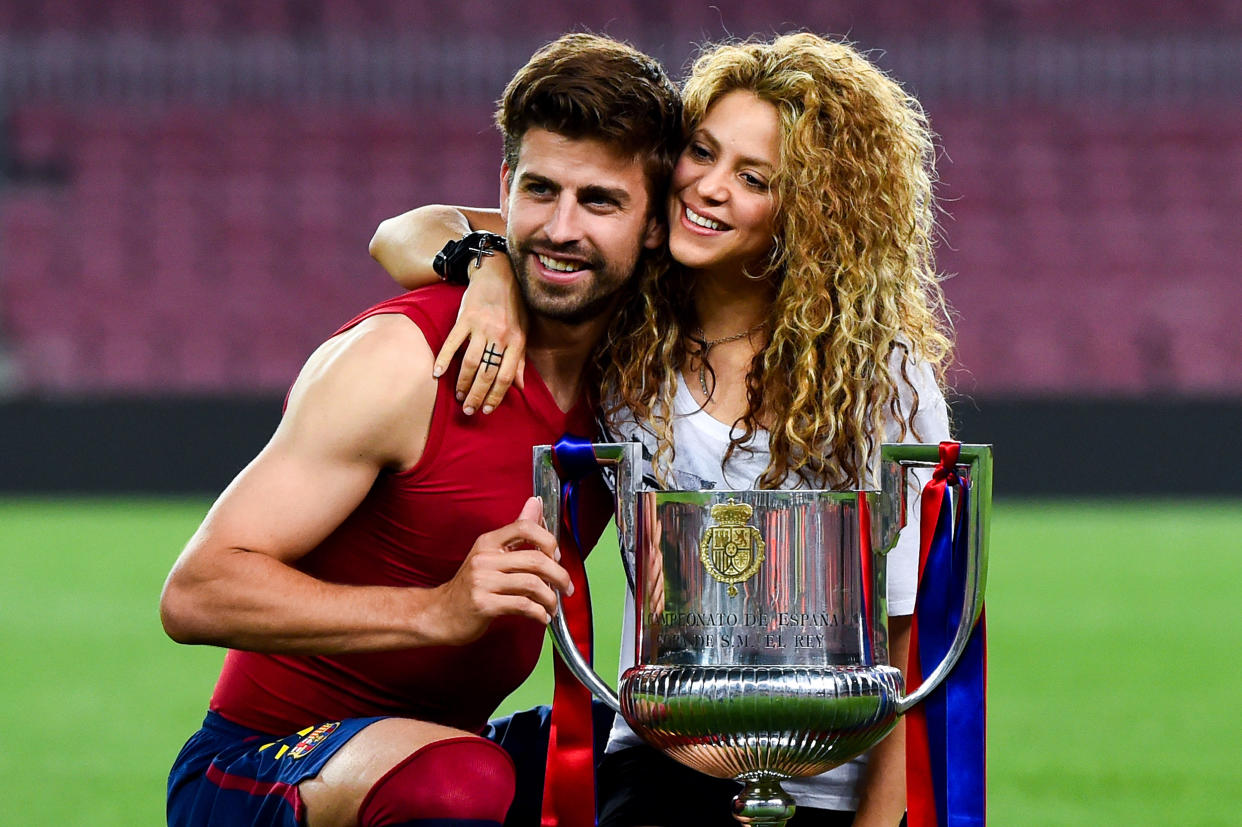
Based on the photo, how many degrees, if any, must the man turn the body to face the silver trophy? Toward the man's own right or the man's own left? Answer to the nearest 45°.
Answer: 0° — they already face it

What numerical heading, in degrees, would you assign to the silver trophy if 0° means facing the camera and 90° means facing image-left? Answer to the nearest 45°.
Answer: approximately 0°

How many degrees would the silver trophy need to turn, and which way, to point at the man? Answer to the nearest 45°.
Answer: approximately 135° to its right

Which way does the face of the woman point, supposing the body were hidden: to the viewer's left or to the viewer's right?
to the viewer's left

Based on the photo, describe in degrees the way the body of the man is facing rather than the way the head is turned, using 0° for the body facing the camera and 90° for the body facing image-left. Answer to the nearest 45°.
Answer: approximately 315°
